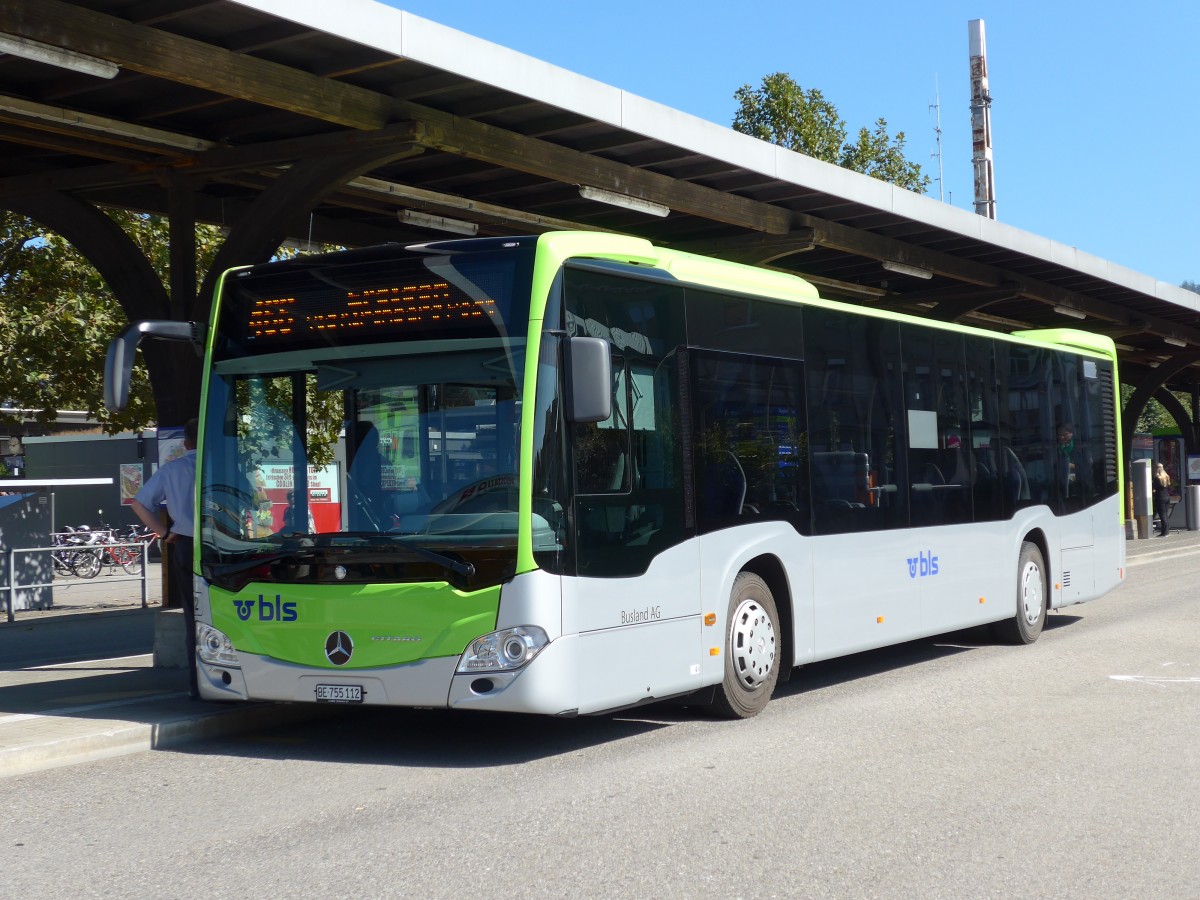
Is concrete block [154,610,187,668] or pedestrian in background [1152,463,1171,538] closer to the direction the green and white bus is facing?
the concrete block

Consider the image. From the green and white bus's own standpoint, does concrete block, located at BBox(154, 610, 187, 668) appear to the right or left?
on its right

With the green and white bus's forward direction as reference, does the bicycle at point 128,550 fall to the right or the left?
on its right

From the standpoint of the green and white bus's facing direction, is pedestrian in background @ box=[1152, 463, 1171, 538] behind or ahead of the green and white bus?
behind

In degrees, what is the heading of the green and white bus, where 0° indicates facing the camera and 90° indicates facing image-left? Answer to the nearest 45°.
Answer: approximately 45°

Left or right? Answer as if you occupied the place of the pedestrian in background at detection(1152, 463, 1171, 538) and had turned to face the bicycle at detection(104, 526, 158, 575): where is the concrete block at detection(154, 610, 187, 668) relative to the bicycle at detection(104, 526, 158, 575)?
left

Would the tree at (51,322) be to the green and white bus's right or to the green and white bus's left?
on its right

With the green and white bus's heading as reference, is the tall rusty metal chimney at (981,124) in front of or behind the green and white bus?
behind

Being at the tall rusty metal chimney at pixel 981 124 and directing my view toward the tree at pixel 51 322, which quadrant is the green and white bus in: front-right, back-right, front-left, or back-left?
front-left
